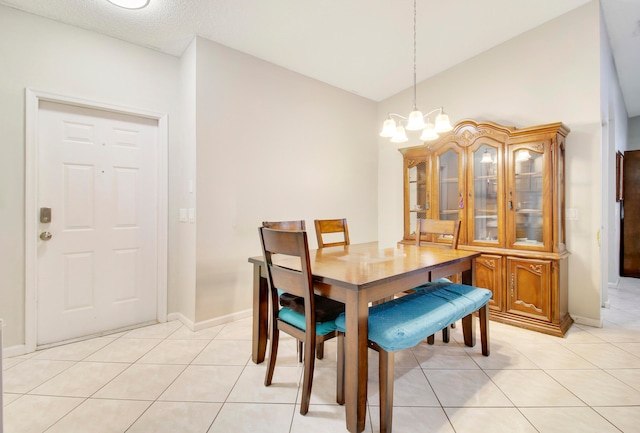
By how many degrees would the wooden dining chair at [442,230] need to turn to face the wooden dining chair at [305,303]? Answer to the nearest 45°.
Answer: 0° — it already faces it

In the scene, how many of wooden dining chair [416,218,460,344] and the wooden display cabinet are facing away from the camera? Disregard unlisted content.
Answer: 0

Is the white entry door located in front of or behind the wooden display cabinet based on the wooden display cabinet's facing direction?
in front

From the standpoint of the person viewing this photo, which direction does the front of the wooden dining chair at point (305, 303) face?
facing away from the viewer and to the right of the viewer

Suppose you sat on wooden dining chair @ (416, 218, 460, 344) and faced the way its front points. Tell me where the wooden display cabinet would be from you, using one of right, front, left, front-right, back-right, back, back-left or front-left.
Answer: back

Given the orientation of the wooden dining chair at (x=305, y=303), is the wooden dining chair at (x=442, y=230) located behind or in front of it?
in front

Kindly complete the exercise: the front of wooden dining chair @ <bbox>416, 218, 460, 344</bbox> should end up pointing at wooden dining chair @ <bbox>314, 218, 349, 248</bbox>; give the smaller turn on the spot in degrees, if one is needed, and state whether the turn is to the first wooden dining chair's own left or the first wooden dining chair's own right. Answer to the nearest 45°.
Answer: approximately 45° to the first wooden dining chair's own right

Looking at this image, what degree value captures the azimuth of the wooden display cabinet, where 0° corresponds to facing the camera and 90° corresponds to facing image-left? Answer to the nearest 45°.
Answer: approximately 45°
